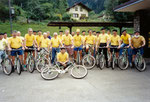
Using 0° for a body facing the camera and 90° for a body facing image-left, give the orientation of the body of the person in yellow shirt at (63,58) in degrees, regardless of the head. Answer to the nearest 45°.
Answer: approximately 0°

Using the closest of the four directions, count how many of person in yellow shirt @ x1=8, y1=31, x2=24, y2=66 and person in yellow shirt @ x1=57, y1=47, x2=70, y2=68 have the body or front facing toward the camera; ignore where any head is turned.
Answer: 2

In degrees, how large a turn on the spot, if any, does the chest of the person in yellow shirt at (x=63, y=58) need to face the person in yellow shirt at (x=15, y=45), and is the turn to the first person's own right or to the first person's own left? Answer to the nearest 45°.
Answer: approximately 135° to the first person's own right

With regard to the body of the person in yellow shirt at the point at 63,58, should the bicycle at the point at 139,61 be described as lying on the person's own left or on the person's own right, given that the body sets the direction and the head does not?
on the person's own left

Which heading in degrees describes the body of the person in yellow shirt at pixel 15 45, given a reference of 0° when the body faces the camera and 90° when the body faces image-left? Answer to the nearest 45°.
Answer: approximately 0°

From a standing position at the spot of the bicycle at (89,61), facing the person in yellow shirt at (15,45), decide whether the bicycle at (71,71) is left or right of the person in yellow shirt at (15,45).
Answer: left

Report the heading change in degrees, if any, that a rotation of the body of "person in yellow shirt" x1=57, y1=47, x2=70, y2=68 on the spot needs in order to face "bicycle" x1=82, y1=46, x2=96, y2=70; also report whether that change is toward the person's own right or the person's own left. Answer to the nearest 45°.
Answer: approximately 135° to the person's own left

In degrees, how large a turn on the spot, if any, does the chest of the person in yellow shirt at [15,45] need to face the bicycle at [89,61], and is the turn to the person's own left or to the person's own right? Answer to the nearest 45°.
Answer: approximately 90° to the person's own left

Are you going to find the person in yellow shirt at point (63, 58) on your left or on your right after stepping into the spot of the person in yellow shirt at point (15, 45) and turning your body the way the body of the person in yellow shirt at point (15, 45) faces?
on your left
